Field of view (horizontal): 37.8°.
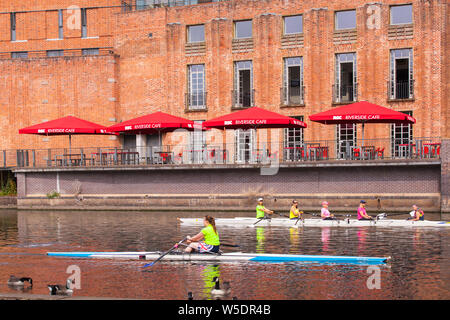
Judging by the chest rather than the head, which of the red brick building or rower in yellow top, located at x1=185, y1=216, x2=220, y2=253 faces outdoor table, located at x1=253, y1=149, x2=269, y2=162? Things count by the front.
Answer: the red brick building

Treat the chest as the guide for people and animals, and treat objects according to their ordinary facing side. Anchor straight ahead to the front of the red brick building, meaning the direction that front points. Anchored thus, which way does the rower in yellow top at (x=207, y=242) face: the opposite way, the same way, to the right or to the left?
to the right

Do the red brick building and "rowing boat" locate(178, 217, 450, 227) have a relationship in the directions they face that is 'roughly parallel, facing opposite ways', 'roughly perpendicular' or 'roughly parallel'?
roughly perpendicular

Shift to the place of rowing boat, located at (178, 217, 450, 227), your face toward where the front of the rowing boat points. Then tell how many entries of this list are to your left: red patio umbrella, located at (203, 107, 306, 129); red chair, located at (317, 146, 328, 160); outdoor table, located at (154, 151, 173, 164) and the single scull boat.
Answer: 1

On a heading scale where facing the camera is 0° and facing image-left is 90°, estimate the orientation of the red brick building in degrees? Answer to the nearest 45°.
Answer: approximately 0°

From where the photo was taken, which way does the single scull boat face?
to the viewer's right

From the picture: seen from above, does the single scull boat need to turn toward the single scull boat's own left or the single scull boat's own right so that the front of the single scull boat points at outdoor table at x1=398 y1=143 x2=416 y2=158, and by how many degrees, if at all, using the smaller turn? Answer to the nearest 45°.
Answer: approximately 45° to the single scull boat's own left

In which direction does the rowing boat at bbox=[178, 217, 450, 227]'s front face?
to the viewer's left

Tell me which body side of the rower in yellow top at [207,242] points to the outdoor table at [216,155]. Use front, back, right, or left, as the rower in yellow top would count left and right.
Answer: right

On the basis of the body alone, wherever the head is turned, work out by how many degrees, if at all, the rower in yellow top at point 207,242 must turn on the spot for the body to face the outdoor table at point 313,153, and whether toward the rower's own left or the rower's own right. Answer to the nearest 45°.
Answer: approximately 90° to the rower's own right
